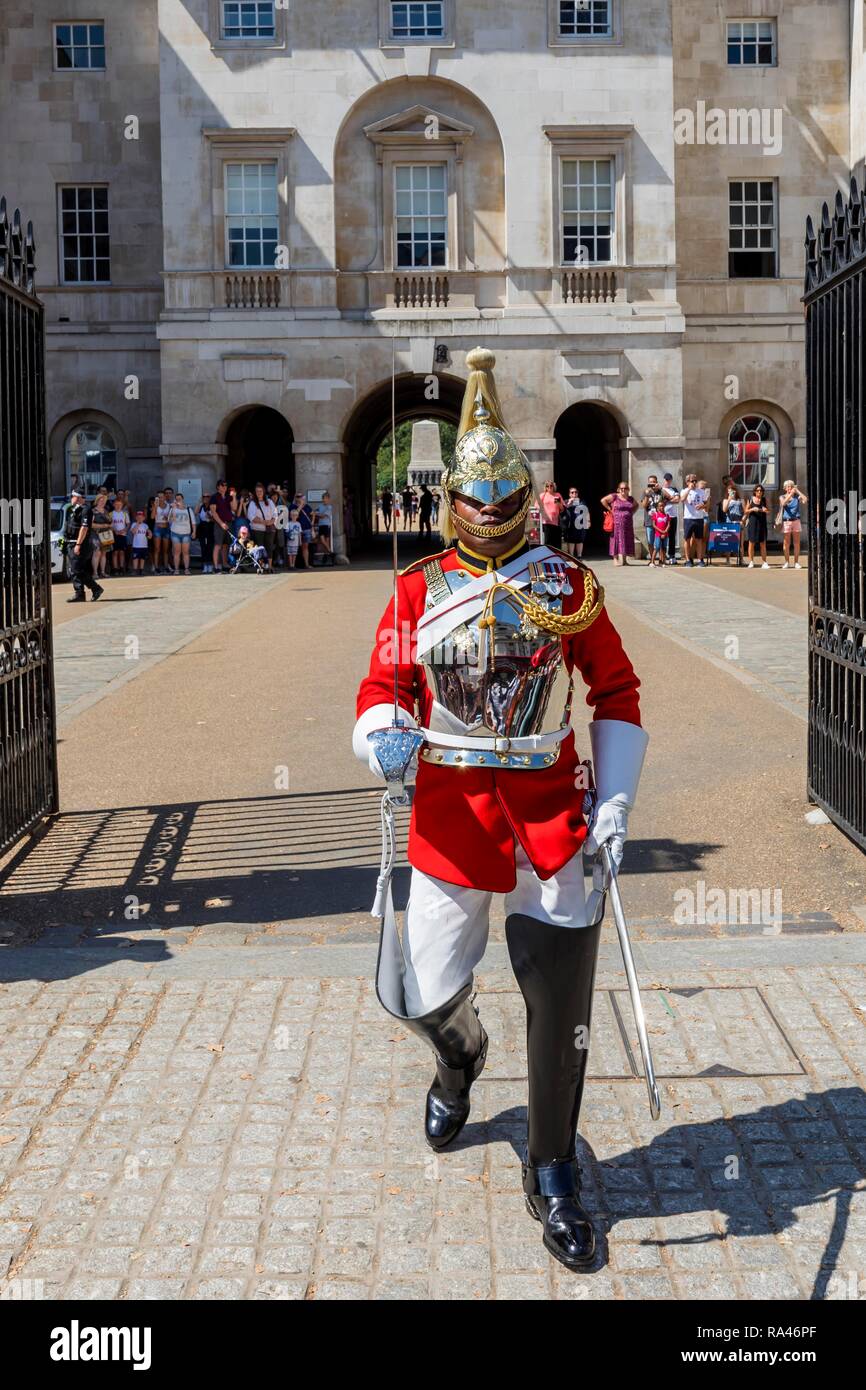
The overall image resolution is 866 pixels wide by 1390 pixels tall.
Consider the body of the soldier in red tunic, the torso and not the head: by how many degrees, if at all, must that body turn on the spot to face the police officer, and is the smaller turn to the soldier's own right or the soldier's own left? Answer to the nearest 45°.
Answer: approximately 180°

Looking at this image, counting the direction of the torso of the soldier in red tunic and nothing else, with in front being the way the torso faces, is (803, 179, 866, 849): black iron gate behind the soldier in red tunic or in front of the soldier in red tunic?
behind

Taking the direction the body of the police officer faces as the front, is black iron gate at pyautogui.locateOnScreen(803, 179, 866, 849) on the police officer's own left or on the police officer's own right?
on the police officer's own left

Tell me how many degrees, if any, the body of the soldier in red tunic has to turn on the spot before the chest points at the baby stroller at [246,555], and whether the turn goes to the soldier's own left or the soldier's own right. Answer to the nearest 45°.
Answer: approximately 180°

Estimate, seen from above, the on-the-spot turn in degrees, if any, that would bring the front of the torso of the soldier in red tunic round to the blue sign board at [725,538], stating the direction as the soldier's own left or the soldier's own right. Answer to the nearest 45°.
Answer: approximately 180°
